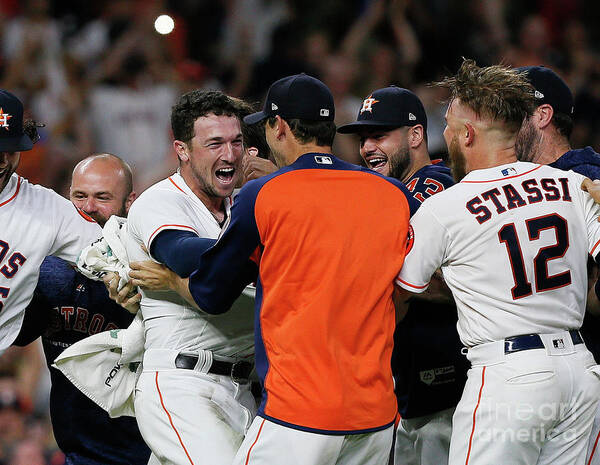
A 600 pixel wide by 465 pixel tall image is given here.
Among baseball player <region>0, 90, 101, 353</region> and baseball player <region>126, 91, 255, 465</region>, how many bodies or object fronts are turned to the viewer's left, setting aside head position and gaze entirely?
0

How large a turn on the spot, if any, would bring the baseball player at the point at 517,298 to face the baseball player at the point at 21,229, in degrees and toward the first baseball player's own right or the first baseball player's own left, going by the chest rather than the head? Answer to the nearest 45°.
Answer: approximately 45° to the first baseball player's own left

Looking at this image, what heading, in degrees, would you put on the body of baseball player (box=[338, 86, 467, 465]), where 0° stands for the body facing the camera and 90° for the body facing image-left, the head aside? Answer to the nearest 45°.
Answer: approximately 45°

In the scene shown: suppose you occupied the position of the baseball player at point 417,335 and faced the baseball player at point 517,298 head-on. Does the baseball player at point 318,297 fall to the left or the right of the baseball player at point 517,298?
right

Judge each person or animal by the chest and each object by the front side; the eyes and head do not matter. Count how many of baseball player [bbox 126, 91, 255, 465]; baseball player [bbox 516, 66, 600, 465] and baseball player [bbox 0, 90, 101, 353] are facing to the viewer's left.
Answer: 1

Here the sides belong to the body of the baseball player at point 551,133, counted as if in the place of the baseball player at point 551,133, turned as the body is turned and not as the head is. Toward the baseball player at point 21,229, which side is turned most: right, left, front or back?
front

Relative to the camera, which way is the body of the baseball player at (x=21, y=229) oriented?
toward the camera

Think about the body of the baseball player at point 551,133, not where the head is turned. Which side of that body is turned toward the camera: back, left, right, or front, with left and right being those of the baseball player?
left

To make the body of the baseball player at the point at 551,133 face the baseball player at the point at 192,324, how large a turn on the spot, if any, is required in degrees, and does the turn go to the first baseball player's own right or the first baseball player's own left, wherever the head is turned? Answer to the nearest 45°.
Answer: approximately 45° to the first baseball player's own left

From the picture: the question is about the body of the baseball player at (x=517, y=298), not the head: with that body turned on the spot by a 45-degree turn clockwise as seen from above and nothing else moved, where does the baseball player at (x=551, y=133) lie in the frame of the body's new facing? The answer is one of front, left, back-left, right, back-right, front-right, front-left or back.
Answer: front

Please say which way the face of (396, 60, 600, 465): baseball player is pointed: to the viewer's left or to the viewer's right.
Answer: to the viewer's left

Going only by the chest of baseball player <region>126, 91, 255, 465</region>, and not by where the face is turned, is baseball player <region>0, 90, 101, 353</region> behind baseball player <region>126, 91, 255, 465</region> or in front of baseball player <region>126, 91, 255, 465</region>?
behind

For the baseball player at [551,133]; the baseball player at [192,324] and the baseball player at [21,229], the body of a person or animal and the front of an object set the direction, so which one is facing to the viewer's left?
the baseball player at [551,133]
